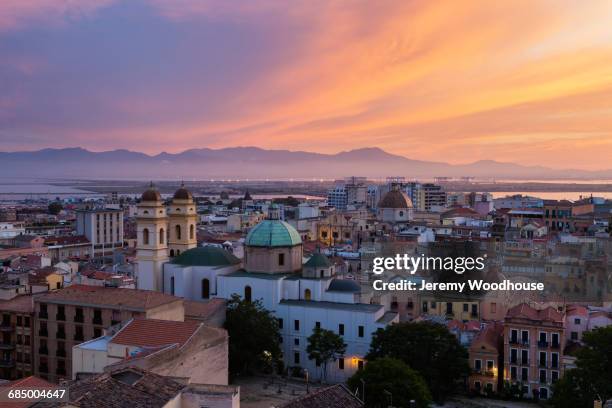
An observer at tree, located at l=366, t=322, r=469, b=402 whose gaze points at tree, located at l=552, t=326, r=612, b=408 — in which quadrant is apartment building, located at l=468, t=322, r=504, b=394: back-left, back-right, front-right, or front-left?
front-left

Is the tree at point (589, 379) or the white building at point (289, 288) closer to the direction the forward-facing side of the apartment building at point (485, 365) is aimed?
the tree

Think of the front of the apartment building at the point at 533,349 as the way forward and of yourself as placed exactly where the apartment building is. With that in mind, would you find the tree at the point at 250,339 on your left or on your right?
on your right

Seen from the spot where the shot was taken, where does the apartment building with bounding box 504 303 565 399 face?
facing the viewer

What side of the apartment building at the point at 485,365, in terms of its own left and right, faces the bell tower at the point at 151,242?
right

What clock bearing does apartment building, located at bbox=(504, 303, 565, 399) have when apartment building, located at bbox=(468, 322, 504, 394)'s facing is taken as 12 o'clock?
apartment building, located at bbox=(504, 303, 565, 399) is roughly at 9 o'clock from apartment building, located at bbox=(468, 322, 504, 394).

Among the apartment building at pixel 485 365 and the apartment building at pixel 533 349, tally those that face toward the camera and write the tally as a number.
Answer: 2

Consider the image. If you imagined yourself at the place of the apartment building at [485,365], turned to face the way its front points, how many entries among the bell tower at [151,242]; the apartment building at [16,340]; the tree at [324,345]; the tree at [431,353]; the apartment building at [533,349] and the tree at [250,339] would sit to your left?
1

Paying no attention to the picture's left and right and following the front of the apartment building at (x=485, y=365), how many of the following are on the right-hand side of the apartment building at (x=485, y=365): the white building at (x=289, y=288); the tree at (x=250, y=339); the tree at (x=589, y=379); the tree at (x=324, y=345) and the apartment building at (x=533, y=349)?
3

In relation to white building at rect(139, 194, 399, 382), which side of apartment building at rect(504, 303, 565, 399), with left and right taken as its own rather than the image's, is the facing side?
right

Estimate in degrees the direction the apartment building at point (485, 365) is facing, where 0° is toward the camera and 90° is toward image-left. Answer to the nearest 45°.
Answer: approximately 0°

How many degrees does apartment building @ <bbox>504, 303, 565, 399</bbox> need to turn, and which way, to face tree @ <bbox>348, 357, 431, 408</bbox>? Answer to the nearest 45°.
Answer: approximately 45° to its right

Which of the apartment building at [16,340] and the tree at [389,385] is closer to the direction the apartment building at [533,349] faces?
the tree

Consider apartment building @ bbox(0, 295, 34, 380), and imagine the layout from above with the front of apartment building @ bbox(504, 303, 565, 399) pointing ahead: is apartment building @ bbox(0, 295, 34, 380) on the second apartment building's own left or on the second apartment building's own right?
on the second apartment building's own right
